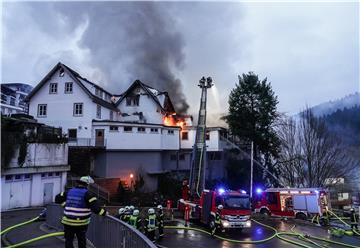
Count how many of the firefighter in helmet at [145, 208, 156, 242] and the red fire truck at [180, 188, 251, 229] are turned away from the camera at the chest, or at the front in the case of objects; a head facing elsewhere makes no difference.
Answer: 1

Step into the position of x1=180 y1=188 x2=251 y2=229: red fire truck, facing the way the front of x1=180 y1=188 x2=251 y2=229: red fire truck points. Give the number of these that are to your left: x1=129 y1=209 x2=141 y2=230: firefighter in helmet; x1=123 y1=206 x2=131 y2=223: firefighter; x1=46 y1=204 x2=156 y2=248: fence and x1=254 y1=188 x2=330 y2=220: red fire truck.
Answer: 1

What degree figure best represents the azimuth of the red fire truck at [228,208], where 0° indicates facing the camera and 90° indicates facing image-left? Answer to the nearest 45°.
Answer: approximately 315°

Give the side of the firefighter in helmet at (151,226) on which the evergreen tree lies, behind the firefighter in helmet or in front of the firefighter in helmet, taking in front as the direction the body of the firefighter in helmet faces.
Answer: in front

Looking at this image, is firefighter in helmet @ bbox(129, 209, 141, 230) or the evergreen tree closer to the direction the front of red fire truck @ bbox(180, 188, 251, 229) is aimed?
the firefighter in helmet

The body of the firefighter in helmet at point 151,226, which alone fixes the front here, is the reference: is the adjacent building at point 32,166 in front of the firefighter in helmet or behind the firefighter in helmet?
in front

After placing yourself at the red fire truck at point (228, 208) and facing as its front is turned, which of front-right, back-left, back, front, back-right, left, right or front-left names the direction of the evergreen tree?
back-left

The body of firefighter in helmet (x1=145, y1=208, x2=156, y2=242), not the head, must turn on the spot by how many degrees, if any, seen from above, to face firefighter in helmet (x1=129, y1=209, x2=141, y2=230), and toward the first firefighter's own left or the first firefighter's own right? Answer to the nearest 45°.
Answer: approximately 135° to the first firefighter's own left

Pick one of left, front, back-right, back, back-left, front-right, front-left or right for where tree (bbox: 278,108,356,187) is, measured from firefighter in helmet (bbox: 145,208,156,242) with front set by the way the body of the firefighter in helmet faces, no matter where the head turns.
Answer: front-right

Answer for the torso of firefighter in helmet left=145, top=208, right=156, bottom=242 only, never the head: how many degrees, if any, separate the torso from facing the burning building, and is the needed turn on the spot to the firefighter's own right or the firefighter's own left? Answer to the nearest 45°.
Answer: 0° — they already face it

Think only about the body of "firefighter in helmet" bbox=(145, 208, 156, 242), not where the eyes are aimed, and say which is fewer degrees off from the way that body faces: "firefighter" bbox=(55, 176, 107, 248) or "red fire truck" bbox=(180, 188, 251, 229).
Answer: the red fire truck

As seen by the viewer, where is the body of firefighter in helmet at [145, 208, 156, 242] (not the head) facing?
away from the camera

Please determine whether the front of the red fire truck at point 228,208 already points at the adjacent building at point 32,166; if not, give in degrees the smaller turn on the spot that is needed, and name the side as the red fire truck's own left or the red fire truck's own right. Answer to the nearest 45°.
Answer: approximately 135° to the red fire truck's own right

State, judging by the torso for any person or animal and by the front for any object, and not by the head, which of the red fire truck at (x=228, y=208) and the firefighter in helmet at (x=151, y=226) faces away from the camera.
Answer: the firefighter in helmet

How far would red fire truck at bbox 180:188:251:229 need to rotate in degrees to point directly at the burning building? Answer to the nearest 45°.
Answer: approximately 180°

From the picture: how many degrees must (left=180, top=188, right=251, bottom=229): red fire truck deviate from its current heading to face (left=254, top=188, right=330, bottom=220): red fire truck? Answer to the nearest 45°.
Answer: approximately 90° to its left

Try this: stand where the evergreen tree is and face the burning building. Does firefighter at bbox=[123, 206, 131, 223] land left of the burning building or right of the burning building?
left
